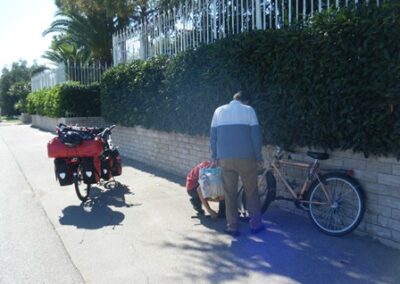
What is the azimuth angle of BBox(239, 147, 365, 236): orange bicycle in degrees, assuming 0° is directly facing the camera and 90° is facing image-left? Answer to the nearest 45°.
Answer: approximately 135°

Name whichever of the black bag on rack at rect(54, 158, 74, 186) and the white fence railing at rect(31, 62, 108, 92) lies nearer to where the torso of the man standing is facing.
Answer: the white fence railing

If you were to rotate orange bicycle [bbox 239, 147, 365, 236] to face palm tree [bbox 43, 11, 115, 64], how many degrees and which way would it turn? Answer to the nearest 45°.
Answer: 0° — it already faces it

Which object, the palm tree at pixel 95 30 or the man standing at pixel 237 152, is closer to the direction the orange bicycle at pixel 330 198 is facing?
the palm tree

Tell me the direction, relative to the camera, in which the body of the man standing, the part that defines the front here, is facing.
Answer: away from the camera

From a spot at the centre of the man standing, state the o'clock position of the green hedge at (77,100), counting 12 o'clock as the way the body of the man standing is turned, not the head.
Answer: The green hedge is roughly at 11 o'clock from the man standing.
